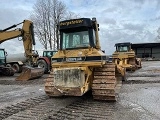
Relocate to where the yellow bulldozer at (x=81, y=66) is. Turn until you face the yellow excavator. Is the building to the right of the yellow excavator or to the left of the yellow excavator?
right

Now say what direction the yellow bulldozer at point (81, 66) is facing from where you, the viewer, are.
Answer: facing away from the viewer

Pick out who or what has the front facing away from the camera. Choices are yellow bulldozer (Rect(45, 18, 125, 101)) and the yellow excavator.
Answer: the yellow bulldozer
